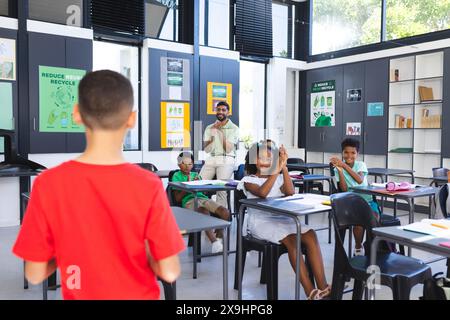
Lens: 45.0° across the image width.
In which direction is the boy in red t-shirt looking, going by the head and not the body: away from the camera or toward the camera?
away from the camera

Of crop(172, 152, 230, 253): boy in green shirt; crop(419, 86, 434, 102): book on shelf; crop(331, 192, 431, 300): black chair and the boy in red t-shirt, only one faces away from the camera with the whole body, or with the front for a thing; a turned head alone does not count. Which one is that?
the boy in red t-shirt

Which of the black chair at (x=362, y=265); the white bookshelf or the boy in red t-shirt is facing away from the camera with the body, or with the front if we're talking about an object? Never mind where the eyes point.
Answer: the boy in red t-shirt

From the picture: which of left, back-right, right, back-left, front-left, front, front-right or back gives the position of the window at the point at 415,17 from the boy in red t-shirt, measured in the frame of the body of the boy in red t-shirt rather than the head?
front-right

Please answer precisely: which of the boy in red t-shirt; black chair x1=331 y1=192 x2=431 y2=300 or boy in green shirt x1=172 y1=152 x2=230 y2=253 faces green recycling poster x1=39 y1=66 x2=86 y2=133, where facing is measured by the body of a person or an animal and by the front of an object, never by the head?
the boy in red t-shirt

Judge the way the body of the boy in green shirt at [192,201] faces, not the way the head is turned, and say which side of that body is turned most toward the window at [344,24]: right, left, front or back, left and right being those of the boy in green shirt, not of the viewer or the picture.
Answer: left

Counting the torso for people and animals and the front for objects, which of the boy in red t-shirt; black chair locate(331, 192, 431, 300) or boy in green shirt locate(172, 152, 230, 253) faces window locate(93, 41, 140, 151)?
the boy in red t-shirt

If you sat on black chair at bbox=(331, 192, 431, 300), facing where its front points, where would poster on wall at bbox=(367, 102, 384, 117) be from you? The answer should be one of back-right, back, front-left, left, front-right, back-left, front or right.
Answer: back-left

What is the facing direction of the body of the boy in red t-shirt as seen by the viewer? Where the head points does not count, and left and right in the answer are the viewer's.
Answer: facing away from the viewer

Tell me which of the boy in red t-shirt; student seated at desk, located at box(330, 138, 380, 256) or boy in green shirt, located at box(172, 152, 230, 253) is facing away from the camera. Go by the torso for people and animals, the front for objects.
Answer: the boy in red t-shirt

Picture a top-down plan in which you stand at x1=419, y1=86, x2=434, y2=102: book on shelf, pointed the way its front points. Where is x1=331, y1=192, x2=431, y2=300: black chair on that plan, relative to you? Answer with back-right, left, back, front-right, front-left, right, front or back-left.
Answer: front-left

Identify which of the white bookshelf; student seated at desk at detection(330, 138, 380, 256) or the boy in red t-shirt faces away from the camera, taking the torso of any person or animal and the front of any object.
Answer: the boy in red t-shirt

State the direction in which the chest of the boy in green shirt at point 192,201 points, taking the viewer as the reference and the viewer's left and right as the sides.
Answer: facing the viewer and to the right of the viewer

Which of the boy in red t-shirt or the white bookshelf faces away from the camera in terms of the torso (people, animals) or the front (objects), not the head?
the boy in red t-shirt

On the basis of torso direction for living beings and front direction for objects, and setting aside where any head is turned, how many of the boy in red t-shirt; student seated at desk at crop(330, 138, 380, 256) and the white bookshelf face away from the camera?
1

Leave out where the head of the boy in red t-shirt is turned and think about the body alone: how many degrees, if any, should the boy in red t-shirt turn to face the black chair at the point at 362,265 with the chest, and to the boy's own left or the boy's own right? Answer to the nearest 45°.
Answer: approximately 45° to the boy's own right

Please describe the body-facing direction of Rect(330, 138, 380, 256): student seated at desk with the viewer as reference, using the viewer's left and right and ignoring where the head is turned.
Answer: facing the viewer and to the left of the viewer
